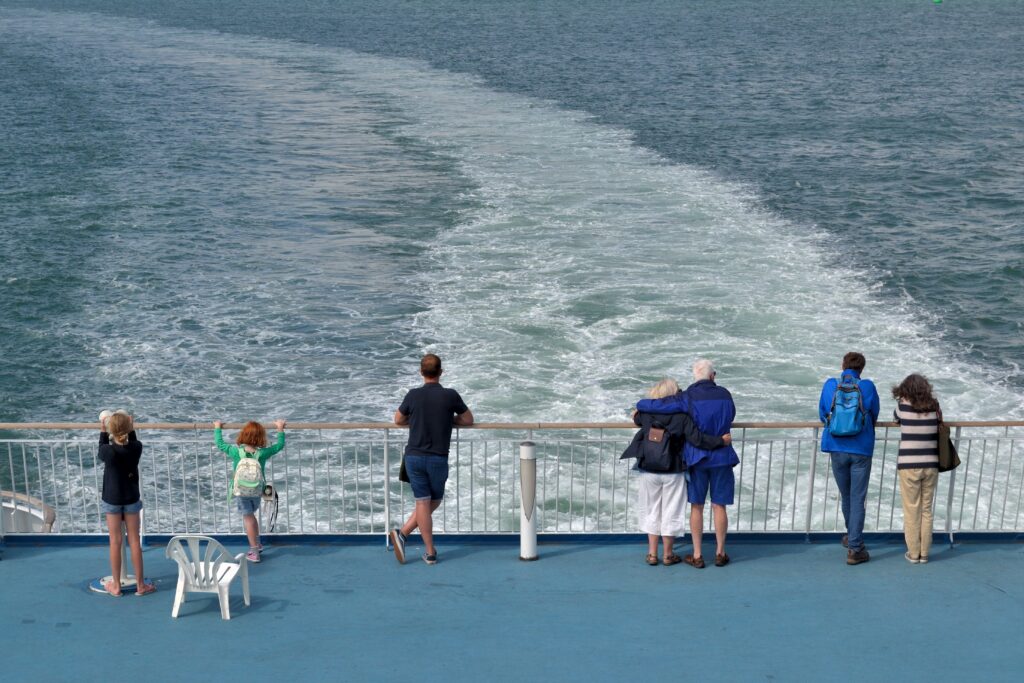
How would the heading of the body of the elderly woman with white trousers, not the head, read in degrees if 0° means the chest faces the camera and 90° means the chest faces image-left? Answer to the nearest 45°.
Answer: approximately 180°

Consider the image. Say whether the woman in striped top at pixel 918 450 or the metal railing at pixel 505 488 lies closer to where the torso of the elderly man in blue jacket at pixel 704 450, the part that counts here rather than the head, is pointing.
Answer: the metal railing

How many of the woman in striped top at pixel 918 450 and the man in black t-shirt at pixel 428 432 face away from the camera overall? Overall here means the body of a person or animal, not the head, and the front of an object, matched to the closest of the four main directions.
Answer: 2

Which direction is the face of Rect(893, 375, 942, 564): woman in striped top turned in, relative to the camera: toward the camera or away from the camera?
away from the camera

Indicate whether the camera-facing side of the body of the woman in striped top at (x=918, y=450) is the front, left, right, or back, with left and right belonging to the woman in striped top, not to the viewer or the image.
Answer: back

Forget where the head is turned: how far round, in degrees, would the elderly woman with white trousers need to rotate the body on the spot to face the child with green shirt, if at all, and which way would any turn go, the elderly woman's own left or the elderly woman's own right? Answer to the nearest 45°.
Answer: approximately 90° to the elderly woman's own left

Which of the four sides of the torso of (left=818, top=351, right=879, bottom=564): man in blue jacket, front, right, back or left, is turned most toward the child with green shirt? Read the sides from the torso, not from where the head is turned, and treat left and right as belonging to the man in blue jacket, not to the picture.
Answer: left

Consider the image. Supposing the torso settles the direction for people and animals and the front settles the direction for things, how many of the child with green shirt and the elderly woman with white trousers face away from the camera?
2

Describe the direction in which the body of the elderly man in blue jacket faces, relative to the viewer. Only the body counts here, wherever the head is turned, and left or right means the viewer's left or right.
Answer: facing away from the viewer

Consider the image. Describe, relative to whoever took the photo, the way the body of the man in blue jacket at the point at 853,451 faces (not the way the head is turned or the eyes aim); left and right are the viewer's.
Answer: facing away from the viewer
